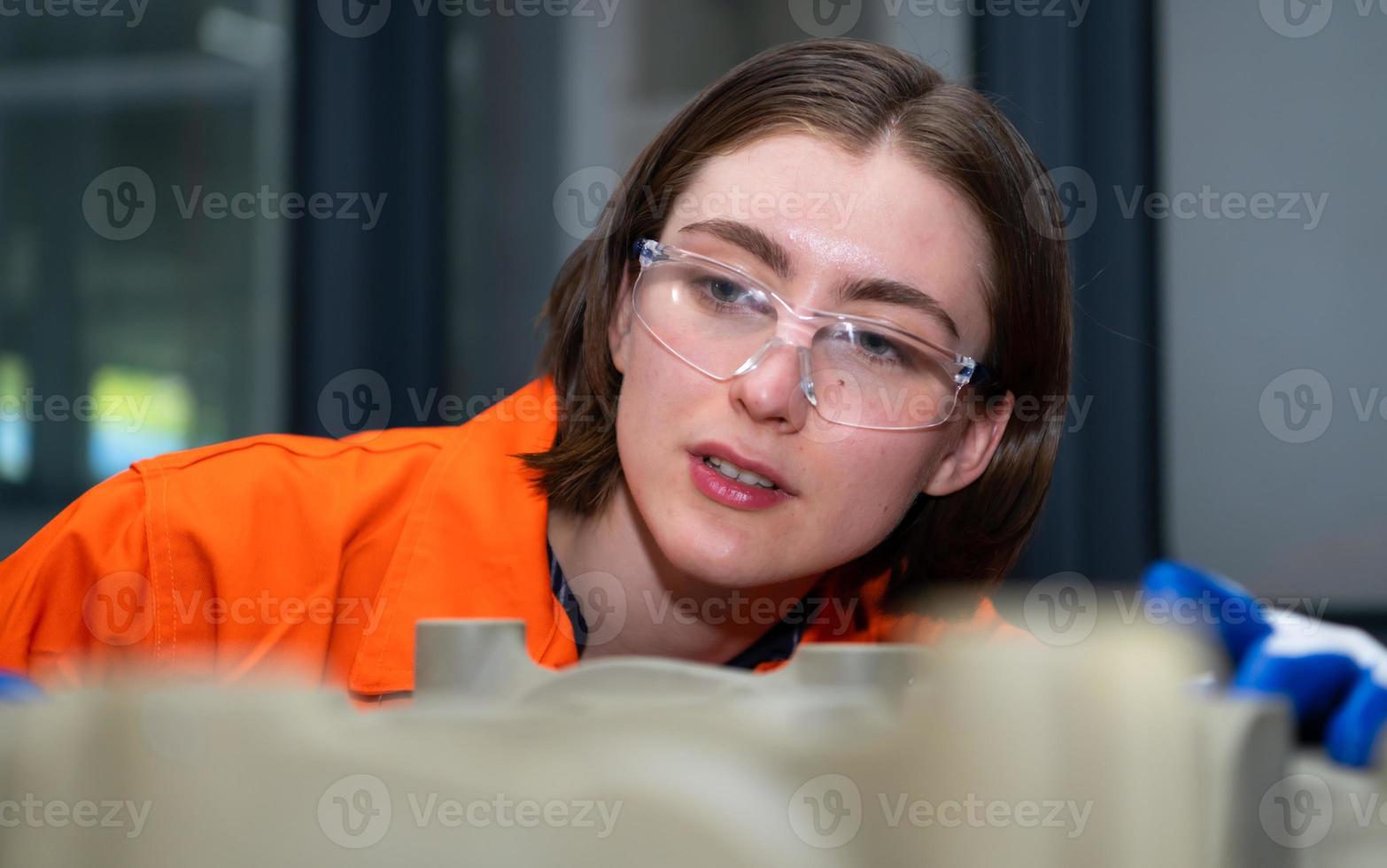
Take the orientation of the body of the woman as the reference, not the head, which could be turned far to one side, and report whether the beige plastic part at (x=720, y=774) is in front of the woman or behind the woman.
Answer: in front

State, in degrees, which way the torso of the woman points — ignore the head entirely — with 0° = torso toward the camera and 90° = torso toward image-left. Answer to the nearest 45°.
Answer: approximately 0°
